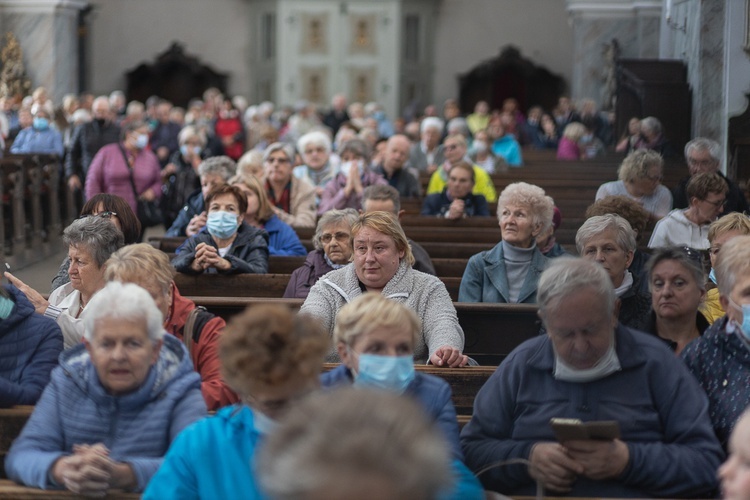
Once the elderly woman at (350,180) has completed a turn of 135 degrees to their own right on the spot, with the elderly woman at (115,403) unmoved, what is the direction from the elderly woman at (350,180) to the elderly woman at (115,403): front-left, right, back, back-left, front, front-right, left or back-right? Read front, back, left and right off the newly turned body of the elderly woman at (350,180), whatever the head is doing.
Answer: back-left

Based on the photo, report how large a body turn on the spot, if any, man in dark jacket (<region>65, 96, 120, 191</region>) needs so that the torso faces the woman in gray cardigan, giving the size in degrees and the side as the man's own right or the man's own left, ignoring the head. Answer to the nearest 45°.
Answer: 0° — they already face them

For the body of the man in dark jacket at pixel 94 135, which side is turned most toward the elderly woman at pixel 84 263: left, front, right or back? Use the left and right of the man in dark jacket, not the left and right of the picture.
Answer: front

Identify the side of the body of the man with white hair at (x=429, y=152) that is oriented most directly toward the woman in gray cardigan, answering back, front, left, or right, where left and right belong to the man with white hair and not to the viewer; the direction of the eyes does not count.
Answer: front

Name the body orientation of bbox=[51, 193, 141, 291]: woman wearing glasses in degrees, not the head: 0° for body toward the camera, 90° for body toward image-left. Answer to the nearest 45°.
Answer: approximately 45°

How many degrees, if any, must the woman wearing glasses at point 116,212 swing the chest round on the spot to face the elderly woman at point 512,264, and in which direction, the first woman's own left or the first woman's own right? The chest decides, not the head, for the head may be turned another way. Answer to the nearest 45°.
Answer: approximately 135° to the first woman's own left

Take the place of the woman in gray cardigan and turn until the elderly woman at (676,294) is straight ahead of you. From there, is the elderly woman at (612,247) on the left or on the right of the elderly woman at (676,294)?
left

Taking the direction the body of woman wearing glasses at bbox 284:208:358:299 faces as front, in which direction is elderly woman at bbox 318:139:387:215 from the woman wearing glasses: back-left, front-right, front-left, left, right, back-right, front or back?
back

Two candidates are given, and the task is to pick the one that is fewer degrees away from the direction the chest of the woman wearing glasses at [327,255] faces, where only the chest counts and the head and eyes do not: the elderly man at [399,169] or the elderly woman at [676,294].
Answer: the elderly woman

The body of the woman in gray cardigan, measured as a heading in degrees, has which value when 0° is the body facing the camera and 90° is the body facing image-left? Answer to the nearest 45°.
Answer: approximately 0°
